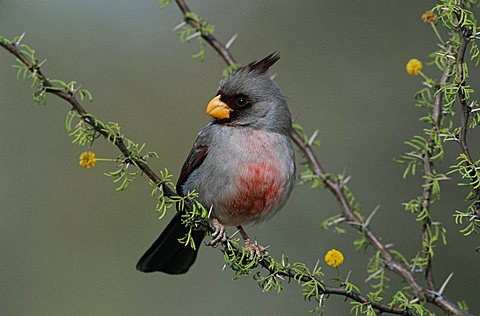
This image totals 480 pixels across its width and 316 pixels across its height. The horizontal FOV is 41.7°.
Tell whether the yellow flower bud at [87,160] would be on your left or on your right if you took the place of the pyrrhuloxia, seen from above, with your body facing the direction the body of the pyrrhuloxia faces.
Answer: on your right

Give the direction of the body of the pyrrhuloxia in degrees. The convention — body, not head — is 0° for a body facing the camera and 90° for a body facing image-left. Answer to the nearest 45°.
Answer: approximately 315°
